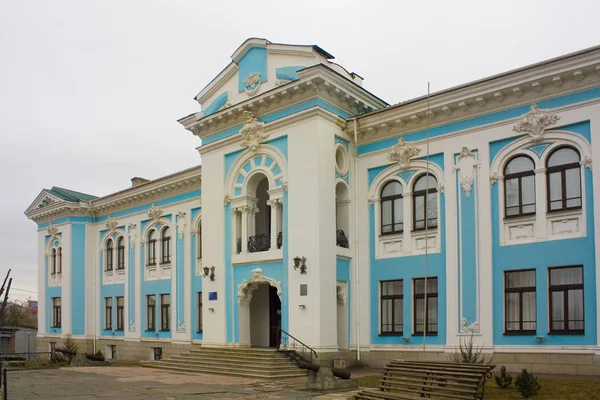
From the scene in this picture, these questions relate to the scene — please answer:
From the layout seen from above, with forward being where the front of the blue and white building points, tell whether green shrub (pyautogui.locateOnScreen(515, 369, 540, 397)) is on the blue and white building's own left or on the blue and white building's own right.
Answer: on the blue and white building's own left

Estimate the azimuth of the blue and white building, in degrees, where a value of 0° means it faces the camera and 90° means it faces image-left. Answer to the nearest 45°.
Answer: approximately 45°
